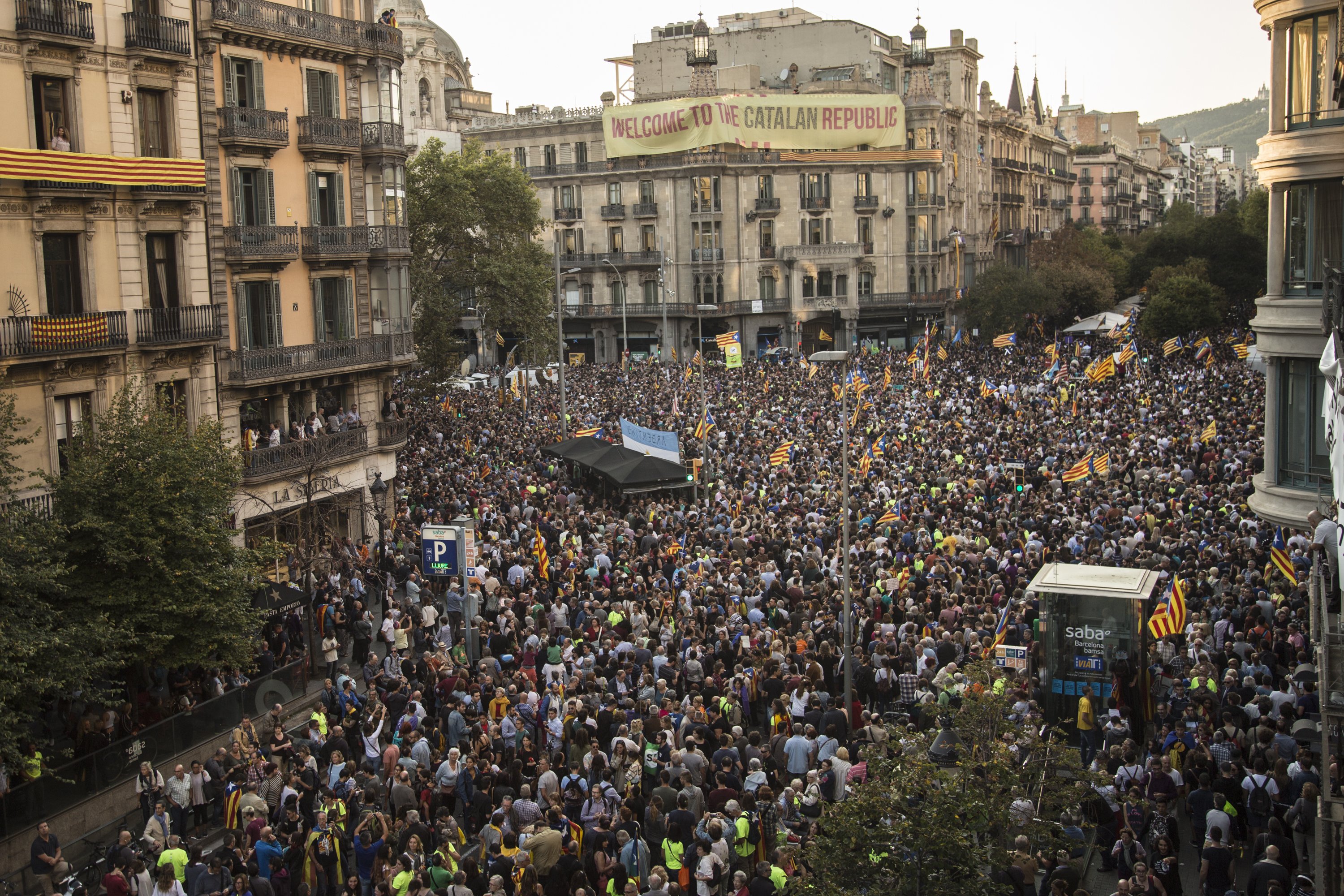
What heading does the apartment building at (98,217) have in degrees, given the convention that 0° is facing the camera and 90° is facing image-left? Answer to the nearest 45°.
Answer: approximately 315°

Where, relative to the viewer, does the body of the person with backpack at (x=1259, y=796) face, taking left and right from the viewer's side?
facing away from the viewer

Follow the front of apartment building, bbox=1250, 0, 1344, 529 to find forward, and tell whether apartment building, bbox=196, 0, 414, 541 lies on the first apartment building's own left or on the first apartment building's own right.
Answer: on the first apartment building's own right

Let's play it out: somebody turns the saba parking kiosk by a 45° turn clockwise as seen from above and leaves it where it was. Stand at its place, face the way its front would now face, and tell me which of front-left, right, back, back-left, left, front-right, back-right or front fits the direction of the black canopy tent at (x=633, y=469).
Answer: right

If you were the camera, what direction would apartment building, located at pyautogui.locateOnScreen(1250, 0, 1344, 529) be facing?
facing the viewer and to the left of the viewer

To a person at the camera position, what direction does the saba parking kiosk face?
facing the viewer

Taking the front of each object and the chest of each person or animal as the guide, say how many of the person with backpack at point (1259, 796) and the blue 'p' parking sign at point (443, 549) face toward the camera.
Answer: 1

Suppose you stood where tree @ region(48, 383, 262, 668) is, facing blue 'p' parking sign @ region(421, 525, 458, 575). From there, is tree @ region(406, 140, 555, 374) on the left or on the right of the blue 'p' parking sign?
left

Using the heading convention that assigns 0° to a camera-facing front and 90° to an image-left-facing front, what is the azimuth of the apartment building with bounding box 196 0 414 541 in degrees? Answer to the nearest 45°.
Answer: approximately 315°

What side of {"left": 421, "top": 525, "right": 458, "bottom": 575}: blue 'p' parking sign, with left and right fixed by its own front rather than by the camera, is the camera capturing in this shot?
front

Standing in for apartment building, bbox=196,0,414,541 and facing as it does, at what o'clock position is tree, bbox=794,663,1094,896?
The tree is roughly at 1 o'clock from the apartment building.

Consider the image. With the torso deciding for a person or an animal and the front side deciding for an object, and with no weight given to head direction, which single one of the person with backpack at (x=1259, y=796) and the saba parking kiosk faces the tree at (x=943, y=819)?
the saba parking kiosk

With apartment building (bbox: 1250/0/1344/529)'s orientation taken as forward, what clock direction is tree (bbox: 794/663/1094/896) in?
The tree is roughly at 11 o'clock from the apartment building.

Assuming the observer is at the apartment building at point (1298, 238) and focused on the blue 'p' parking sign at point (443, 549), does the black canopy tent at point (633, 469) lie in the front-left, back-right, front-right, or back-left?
front-right

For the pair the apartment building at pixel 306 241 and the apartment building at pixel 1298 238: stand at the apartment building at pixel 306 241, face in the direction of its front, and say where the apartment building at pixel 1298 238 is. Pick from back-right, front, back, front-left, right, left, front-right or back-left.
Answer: front

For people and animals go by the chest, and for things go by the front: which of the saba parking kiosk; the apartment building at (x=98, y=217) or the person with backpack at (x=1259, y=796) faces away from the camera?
the person with backpack

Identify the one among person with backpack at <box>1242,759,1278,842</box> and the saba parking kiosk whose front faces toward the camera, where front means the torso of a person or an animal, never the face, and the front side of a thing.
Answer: the saba parking kiosk
